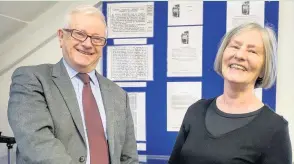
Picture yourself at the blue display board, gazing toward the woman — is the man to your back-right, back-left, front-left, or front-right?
front-right

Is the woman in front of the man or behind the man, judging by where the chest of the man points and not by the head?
in front

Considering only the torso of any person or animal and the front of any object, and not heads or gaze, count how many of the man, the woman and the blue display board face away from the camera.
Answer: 0

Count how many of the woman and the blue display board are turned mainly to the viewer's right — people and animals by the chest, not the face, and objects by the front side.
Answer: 0

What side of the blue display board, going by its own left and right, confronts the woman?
front

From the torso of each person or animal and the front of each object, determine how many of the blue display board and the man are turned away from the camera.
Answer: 0

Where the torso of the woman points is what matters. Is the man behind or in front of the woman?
in front

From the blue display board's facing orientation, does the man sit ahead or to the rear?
ahead

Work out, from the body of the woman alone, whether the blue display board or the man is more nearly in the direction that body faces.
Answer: the man

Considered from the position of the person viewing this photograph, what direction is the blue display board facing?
facing the viewer

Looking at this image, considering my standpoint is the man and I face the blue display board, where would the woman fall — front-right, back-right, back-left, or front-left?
front-right

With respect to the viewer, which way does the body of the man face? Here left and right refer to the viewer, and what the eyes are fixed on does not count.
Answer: facing the viewer and to the right of the viewer

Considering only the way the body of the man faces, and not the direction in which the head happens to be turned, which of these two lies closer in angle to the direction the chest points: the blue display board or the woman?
the woman

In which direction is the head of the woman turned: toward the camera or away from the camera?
toward the camera

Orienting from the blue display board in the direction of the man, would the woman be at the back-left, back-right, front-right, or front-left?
front-left

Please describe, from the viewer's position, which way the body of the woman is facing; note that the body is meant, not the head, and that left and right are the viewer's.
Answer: facing the viewer and to the left of the viewer
